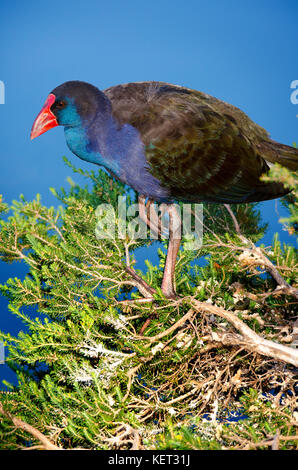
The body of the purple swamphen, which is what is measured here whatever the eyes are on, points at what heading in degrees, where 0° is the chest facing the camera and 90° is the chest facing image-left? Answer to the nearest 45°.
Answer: approximately 90°
